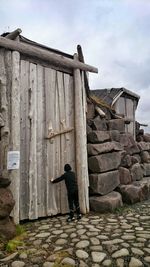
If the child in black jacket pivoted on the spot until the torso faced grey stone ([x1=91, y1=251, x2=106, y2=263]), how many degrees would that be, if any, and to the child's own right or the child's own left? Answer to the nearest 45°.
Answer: approximately 135° to the child's own left

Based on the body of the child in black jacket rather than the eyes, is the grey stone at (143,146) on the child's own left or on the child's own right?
on the child's own right

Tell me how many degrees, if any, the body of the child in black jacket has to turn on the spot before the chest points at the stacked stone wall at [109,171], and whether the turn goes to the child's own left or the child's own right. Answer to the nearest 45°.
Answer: approximately 90° to the child's own right

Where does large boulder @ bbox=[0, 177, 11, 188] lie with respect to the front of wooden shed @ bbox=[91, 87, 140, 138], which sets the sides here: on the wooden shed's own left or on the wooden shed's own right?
on the wooden shed's own right

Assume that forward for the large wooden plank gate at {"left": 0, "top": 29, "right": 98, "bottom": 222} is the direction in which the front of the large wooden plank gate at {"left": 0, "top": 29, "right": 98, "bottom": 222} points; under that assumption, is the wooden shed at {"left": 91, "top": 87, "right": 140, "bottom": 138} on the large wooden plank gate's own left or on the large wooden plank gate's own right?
on the large wooden plank gate's own left

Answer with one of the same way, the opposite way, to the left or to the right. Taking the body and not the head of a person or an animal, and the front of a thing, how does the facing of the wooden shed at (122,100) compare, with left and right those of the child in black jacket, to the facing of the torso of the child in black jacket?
the opposite way

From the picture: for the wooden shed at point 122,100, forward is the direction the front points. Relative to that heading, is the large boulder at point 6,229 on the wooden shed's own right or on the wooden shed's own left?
on the wooden shed's own right

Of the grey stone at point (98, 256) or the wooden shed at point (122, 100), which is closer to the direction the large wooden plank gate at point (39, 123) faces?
the grey stone
